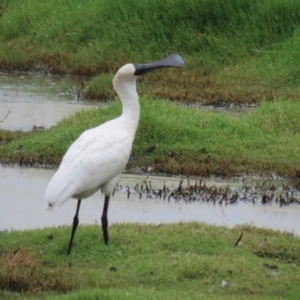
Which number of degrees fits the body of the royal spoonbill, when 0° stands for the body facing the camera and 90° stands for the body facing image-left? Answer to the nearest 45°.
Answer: approximately 270°
